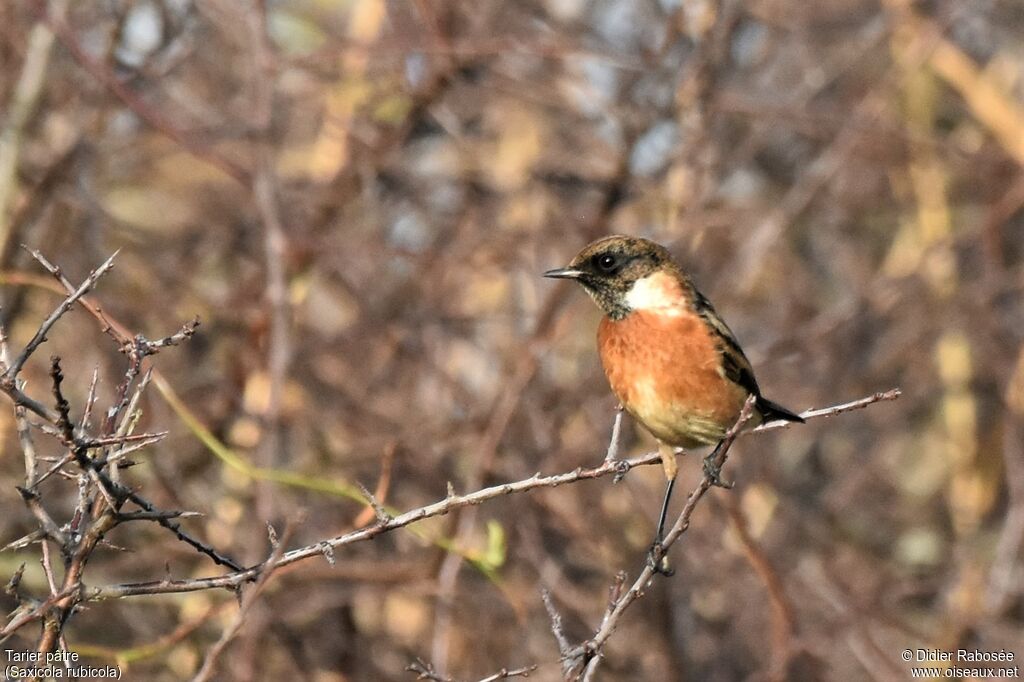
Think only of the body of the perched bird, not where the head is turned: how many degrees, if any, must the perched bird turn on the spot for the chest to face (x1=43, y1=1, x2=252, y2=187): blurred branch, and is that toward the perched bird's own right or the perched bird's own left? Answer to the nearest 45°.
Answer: approximately 90° to the perched bird's own right

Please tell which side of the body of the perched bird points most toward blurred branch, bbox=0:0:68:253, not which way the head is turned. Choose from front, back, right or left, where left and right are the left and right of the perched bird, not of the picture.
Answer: right

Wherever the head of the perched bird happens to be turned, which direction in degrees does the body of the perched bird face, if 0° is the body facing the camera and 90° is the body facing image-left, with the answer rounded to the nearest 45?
approximately 45°
